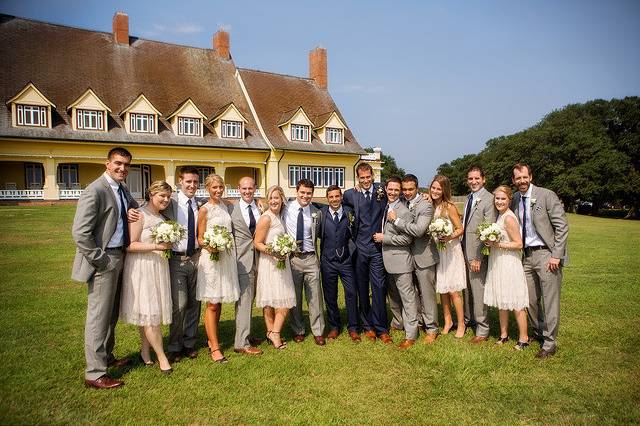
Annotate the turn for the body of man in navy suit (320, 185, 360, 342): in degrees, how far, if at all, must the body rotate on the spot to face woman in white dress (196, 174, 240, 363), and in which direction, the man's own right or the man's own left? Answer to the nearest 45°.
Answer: approximately 45° to the man's own right

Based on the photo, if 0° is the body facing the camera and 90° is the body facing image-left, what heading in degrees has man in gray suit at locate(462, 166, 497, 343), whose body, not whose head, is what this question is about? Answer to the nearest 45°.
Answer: approximately 45°

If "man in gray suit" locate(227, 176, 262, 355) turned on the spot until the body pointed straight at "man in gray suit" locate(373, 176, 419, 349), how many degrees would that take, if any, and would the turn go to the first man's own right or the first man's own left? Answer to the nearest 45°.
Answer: approximately 45° to the first man's own left

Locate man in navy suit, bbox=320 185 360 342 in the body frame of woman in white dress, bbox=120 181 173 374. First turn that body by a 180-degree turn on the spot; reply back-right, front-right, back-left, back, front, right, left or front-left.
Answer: back-right

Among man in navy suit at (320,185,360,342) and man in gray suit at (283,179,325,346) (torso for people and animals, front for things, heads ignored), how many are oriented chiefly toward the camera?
2

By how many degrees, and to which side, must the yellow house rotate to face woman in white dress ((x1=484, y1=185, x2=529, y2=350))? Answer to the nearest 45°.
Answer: approximately 45° to its right
